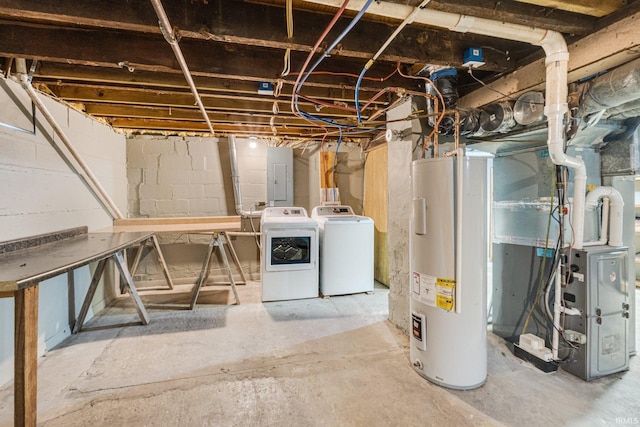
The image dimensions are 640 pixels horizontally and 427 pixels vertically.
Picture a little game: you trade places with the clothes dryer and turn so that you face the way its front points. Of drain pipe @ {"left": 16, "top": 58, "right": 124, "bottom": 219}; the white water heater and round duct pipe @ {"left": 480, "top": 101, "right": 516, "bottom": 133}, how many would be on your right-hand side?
1

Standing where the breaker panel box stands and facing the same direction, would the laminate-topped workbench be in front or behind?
in front

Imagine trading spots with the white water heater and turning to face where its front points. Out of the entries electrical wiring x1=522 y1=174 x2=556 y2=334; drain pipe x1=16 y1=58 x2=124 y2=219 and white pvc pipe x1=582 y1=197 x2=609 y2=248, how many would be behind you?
2

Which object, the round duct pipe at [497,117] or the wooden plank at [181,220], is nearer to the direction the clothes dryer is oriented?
the round duct pipe

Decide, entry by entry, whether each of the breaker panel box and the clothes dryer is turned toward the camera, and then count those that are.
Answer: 2

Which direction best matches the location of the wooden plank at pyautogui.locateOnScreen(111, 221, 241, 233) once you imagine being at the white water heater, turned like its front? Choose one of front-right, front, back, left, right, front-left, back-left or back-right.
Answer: front-right

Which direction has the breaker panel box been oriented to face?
toward the camera

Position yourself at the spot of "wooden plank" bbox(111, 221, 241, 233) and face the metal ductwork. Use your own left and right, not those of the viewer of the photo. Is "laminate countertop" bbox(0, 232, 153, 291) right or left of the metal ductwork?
right

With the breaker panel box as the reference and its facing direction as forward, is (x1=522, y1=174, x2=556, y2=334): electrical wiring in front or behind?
in front

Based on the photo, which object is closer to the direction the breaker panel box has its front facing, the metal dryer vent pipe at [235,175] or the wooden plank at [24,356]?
the wooden plank

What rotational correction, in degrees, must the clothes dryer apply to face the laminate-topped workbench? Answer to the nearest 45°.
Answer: approximately 45° to its right
